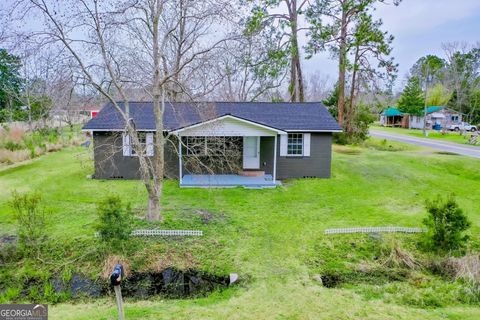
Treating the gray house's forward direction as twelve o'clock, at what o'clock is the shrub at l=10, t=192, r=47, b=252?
The shrub is roughly at 1 o'clock from the gray house.

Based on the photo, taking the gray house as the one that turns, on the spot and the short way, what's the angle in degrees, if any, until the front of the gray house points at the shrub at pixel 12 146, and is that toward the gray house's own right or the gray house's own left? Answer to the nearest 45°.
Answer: approximately 135° to the gray house's own right

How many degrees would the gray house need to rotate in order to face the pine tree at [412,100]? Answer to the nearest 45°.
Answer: approximately 135° to its left

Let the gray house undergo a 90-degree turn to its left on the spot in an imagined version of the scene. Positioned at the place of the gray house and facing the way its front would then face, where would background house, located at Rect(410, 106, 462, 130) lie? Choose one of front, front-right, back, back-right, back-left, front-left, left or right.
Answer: front-left

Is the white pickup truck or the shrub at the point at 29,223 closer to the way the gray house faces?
the shrub

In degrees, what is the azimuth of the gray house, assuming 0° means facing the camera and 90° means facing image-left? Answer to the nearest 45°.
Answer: approximately 0°

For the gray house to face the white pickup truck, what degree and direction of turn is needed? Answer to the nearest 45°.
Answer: approximately 135° to its left

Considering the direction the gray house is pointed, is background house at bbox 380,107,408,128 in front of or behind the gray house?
behind
